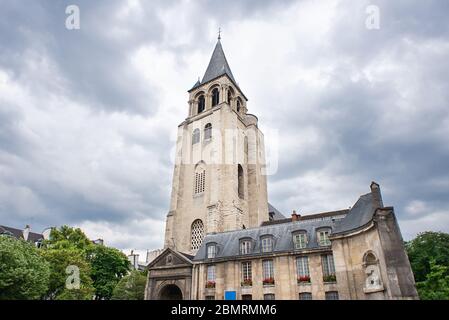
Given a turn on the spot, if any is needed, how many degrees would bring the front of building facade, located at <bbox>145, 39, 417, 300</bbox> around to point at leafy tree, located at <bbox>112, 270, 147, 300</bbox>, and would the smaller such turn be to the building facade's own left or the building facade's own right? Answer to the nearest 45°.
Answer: approximately 90° to the building facade's own right

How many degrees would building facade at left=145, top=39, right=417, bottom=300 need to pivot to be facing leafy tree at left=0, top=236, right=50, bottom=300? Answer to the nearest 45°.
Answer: approximately 45° to its right

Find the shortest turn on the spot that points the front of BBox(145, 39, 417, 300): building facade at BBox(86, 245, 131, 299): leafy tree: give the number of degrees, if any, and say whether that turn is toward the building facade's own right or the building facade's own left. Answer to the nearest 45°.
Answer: approximately 90° to the building facade's own right

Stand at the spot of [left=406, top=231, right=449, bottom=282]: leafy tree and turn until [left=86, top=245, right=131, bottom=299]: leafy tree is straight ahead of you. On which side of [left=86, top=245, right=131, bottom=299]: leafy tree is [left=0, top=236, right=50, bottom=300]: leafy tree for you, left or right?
left

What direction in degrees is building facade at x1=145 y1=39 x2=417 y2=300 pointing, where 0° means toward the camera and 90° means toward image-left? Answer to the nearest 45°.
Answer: approximately 45°

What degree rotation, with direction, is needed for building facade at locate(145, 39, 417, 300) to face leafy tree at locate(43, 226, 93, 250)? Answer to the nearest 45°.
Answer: approximately 45° to its right
